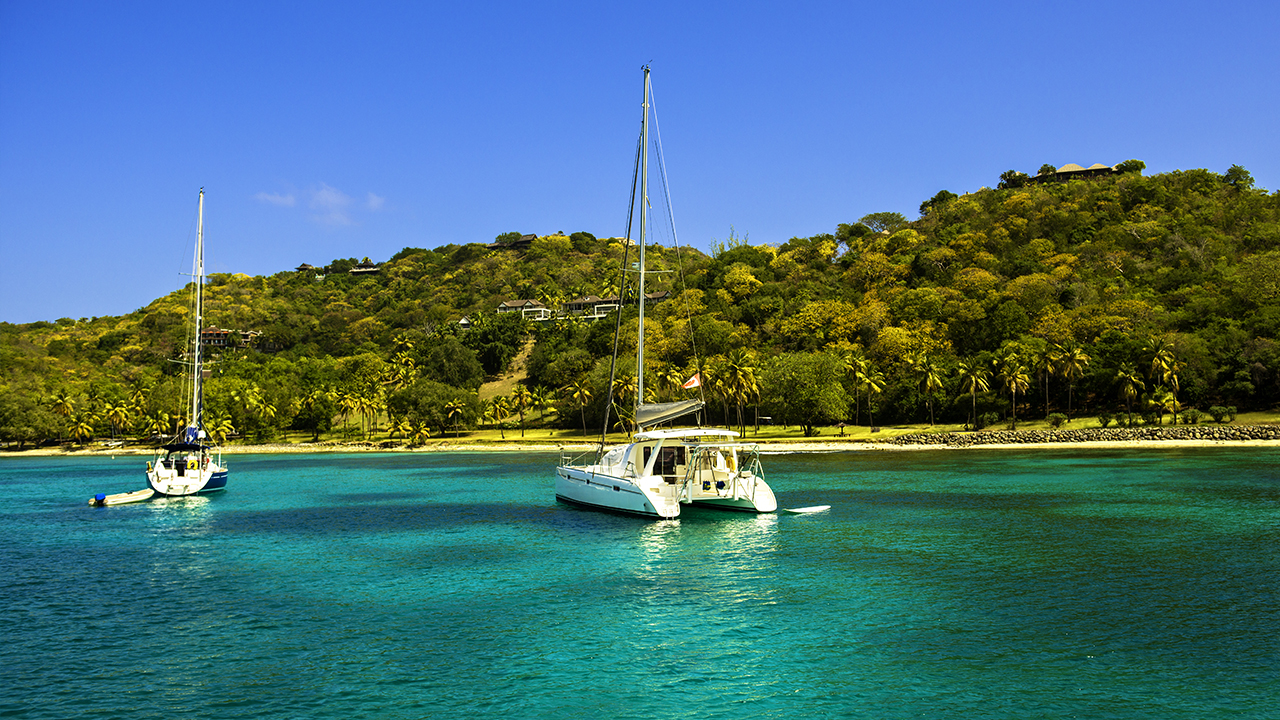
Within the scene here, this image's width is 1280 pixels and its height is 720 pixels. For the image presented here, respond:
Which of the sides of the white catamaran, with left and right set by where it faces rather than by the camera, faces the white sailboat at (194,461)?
front

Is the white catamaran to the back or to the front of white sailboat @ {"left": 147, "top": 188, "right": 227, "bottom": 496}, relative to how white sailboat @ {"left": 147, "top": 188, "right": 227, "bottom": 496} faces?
to the back

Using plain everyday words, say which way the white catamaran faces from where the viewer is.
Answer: facing away from the viewer and to the left of the viewer

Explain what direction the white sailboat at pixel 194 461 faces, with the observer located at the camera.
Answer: facing away from the viewer

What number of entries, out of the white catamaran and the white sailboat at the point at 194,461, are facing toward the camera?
0
